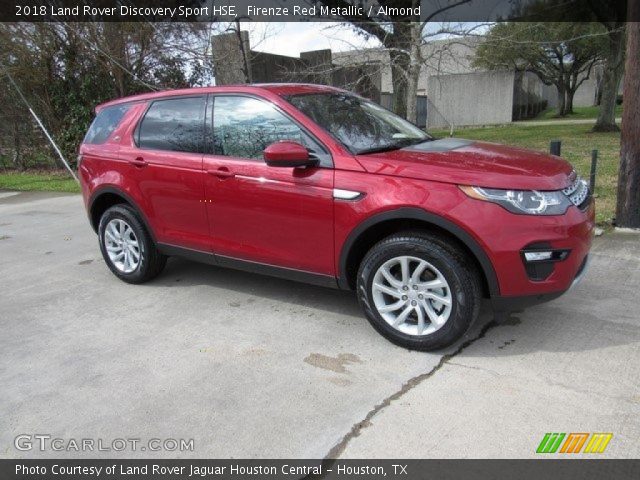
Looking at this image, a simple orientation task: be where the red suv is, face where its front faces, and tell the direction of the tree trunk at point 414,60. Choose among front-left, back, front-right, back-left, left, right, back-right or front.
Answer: back-left

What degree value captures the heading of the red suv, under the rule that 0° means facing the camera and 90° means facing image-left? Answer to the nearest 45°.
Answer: approximately 315°

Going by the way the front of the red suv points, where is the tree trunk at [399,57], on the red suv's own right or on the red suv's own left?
on the red suv's own left

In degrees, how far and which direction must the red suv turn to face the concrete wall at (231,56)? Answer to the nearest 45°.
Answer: approximately 135° to its left

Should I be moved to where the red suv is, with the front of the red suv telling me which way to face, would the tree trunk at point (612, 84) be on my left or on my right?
on my left
